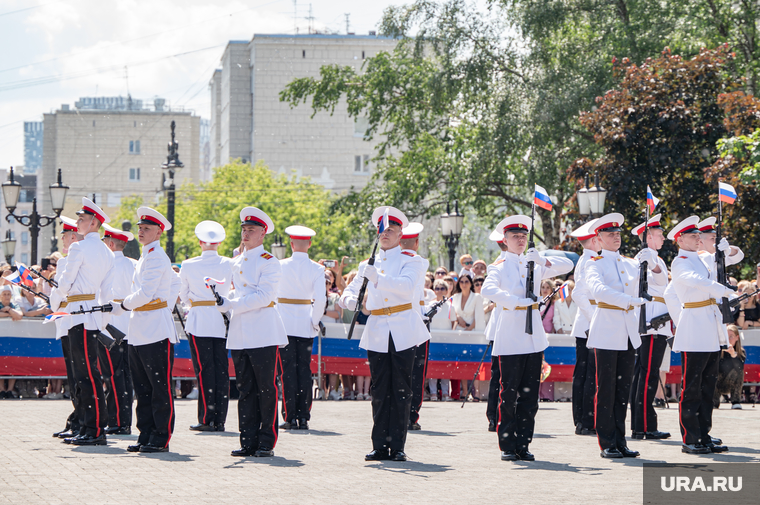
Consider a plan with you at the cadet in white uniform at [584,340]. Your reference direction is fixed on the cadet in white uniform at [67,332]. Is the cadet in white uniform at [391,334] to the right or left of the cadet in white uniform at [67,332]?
left

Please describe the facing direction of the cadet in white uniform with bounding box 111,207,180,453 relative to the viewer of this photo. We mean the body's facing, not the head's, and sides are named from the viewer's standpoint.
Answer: facing the viewer and to the left of the viewer

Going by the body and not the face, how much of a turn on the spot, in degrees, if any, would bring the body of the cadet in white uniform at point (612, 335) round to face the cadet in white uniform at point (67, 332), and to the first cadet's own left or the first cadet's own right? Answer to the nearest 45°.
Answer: approximately 135° to the first cadet's own right

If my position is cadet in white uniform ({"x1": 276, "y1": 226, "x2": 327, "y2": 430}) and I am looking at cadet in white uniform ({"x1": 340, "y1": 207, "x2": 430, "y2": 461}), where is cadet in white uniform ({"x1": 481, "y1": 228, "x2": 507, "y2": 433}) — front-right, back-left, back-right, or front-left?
front-left

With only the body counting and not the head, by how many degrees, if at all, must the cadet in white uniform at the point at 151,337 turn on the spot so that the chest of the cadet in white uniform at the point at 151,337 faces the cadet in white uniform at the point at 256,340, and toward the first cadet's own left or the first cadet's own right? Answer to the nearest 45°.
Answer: approximately 90° to the first cadet's own left
